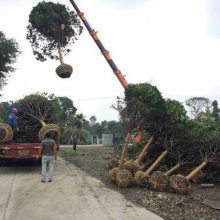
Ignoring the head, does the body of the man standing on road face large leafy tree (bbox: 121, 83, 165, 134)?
no

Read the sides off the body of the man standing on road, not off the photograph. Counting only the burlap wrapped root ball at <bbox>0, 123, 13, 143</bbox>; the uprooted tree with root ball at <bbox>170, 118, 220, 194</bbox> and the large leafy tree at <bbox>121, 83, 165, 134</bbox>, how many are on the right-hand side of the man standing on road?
2

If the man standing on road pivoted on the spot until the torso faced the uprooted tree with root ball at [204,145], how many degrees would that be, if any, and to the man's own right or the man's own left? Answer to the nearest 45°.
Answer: approximately 90° to the man's own right

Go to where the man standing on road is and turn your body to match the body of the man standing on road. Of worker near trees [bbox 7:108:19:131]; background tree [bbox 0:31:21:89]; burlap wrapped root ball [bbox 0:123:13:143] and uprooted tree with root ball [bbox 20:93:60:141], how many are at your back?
0

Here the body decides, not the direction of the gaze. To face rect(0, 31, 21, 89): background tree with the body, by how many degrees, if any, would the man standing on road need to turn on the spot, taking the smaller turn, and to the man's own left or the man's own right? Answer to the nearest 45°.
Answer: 0° — they already face it

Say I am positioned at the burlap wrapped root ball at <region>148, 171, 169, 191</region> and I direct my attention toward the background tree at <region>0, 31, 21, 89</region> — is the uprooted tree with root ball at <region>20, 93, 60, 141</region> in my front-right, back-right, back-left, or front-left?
front-left

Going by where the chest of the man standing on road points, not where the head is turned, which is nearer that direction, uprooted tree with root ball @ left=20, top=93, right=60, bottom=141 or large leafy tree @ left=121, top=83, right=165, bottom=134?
the uprooted tree with root ball

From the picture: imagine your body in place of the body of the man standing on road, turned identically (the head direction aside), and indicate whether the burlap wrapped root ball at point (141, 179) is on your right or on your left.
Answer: on your right

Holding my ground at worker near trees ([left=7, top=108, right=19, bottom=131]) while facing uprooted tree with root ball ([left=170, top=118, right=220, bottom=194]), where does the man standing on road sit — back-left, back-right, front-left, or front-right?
front-right

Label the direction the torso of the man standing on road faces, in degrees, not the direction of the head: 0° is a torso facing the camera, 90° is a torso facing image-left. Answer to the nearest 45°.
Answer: approximately 180°

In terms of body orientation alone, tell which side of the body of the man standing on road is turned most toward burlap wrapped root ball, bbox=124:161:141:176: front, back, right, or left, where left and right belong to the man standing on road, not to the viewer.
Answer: right

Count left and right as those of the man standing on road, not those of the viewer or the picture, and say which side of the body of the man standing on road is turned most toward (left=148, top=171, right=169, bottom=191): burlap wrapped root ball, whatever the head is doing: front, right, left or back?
right
